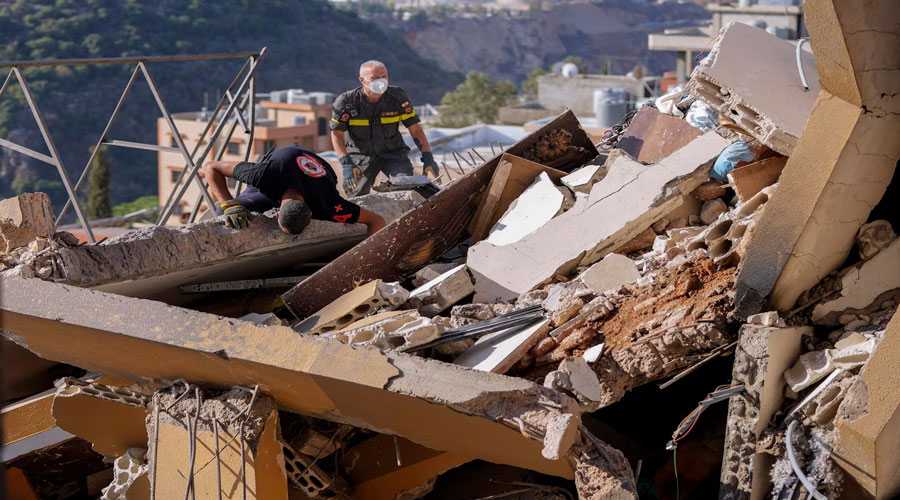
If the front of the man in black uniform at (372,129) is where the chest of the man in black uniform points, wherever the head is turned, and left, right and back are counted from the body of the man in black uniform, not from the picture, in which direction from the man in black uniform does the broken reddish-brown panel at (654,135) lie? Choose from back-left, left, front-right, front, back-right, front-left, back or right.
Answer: front-left

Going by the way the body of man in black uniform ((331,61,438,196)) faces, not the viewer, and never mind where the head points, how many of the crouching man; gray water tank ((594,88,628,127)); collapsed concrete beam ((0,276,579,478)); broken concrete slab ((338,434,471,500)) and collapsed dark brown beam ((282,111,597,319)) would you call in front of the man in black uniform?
4

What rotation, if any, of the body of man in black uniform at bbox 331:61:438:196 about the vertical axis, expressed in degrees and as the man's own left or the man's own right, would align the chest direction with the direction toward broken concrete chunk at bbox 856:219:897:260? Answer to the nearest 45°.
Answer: approximately 45° to the man's own left

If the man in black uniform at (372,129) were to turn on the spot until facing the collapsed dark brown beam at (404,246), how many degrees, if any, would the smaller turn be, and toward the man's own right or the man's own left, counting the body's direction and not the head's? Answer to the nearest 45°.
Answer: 0° — they already face it

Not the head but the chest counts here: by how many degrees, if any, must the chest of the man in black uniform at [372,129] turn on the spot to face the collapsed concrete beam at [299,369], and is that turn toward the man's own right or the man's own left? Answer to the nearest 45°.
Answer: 0° — they already face it

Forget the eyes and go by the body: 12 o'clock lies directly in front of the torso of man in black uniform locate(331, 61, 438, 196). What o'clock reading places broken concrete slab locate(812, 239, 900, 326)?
The broken concrete slab is roughly at 11 o'clock from the man in black uniform.

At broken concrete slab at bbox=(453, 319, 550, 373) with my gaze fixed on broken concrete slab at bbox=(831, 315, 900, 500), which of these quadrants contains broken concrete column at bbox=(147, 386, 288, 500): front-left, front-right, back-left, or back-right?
back-right

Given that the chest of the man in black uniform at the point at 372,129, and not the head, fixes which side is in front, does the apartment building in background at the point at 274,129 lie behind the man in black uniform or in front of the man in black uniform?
behind

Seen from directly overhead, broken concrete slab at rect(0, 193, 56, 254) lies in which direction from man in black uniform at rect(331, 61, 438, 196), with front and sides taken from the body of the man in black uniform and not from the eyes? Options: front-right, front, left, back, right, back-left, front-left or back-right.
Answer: front-right

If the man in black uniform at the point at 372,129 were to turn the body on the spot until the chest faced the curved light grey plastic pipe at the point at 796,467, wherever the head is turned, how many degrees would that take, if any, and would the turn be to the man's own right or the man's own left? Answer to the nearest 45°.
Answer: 0° — they already face it

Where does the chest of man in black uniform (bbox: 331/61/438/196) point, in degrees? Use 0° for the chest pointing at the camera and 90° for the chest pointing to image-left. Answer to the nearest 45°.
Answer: approximately 0°

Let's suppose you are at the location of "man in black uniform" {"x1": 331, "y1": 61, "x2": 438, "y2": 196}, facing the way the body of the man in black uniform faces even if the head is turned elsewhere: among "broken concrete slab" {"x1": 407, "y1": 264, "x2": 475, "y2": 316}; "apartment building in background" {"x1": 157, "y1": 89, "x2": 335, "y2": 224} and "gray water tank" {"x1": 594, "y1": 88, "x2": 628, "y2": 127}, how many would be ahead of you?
1

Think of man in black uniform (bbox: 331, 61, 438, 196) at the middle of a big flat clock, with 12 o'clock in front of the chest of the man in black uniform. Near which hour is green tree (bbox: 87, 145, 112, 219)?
The green tree is roughly at 5 o'clock from the man in black uniform.

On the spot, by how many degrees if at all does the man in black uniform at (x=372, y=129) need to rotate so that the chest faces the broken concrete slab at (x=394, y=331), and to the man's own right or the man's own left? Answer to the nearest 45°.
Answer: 0° — they already face it

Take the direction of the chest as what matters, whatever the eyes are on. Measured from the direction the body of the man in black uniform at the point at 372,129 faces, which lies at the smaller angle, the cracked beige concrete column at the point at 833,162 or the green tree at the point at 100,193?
the cracked beige concrete column

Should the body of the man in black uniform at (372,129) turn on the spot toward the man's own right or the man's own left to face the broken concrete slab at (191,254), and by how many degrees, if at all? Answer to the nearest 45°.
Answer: approximately 45° to the man's own right
